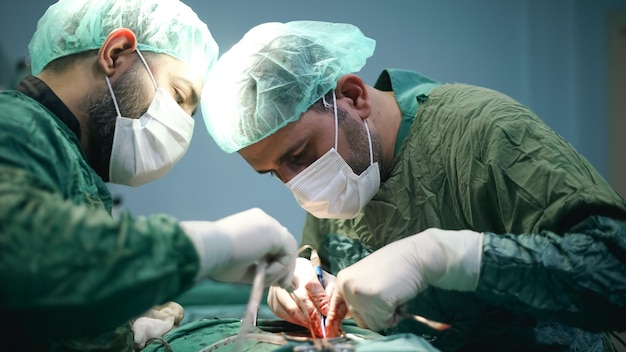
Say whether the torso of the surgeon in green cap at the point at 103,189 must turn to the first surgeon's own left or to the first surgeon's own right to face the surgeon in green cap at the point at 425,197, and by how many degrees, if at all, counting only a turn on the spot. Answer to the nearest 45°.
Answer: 0° — they already face them

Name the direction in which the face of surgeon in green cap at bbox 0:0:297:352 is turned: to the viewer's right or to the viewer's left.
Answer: to the viewer's right

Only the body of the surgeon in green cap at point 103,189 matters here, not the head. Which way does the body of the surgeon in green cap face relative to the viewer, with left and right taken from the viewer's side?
facing to the right of the viewer
